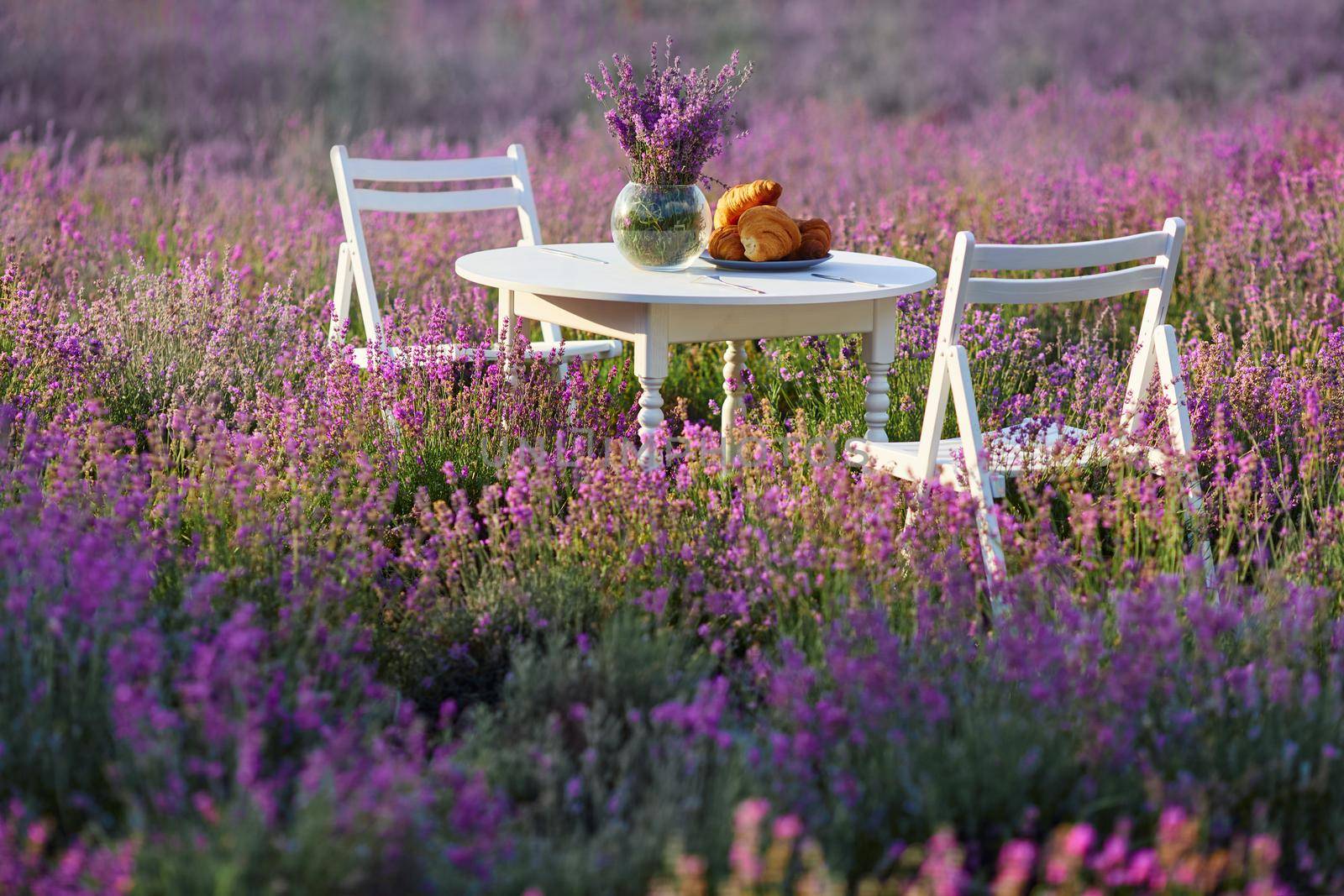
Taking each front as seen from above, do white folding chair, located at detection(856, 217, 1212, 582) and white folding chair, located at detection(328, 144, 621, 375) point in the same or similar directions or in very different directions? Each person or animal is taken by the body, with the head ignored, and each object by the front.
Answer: very different directions

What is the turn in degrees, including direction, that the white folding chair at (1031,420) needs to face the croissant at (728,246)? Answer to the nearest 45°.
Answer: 0° — it already faces it

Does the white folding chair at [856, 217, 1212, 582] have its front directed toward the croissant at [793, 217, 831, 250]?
yes

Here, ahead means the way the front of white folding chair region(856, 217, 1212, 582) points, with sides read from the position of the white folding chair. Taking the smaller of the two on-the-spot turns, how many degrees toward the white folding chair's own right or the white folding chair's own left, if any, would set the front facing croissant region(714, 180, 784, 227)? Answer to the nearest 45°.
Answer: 0° — it already faces it

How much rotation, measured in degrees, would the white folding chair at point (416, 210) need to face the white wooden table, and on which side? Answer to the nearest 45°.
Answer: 0° — it already faces it

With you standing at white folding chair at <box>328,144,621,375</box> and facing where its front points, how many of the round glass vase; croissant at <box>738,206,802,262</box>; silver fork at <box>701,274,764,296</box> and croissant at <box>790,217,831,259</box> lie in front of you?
4

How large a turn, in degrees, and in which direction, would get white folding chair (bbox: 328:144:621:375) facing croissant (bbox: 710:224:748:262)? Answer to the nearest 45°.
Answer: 0° — it already faces it

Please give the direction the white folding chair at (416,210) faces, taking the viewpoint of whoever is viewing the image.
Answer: facing the viewer and to the right of the viewer

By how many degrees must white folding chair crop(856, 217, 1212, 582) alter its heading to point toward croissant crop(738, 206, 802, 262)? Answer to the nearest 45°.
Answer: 0° — it already faces it
